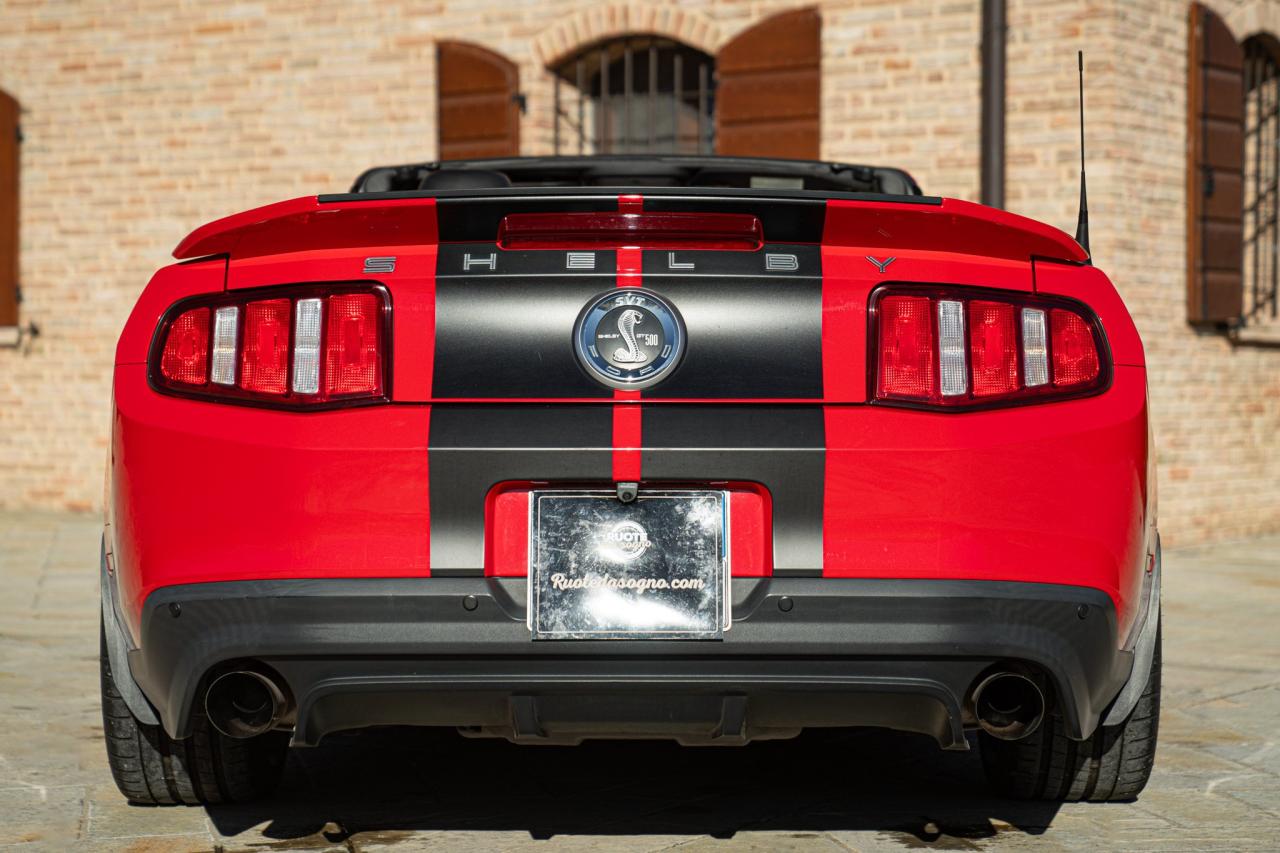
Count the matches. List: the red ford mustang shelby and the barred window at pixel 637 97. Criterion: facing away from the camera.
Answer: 1

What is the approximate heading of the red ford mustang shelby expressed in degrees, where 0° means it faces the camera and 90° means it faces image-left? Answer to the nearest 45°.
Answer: approximately 180°

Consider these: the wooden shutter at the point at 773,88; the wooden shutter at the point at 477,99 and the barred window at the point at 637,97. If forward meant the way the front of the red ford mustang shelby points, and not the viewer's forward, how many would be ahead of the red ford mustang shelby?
3

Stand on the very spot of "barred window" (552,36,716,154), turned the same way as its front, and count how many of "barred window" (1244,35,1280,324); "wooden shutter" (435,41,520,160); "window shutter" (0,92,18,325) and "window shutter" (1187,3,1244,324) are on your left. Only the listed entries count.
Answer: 2

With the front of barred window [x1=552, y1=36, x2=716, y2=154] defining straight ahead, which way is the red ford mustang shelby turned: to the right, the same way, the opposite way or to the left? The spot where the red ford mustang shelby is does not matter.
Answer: the opposite way

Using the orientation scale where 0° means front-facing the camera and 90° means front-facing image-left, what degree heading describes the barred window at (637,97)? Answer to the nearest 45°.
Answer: approximately 0°

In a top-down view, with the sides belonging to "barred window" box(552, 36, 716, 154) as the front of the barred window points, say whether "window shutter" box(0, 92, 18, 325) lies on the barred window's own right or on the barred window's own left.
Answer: on the barred window's own right

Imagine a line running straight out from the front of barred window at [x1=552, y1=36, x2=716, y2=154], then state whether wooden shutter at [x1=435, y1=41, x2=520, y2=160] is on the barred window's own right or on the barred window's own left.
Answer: on the barred window's own right

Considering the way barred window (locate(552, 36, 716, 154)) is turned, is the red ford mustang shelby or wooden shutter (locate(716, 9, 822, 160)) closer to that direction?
the red ford mustang shelby

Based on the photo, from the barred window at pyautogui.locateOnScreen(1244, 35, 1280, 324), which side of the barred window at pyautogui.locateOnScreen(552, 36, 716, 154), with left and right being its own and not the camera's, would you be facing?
left

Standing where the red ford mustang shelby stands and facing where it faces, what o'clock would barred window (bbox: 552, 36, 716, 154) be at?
The barred window is roughly at 12 o'clock from the red ford mustang shelby.

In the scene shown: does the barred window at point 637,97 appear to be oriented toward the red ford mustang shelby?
yes

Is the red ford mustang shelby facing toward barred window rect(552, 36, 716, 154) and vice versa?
yes
